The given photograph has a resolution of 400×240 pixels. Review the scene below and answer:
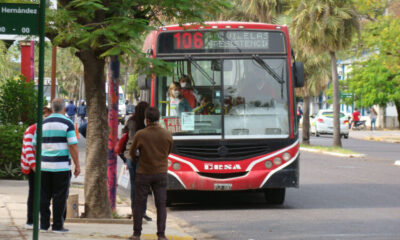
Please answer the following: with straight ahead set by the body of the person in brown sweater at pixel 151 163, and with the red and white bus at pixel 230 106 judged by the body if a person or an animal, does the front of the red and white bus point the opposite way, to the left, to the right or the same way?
the opposite way

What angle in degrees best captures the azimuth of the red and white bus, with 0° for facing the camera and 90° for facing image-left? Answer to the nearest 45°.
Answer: approximately 0°

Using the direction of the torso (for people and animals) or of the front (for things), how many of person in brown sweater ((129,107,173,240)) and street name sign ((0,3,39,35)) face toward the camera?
1

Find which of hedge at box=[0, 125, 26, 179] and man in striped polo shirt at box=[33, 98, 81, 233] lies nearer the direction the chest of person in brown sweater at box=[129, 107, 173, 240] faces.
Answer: the hedge

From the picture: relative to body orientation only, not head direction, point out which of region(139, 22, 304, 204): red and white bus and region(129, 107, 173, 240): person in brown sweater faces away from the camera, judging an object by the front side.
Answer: the person in brown sweater

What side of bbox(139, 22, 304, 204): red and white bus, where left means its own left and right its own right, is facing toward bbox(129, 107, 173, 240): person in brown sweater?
front

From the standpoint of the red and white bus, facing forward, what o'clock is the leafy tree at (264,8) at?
The leafy tree is roughly at 6 o'clock from the red and white bus.

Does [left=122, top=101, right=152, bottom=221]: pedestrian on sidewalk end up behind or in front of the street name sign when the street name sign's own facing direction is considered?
behind

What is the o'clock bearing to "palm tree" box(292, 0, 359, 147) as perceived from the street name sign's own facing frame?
The palm tree is roughly at 7 o'clock from the street name sign.

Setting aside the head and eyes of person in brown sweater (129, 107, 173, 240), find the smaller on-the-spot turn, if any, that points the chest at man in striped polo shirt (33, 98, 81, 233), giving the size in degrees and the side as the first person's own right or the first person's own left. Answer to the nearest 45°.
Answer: approximately 90° to the first person's own left

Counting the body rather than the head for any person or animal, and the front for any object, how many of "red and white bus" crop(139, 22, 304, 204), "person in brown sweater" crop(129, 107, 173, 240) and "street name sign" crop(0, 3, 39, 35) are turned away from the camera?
1

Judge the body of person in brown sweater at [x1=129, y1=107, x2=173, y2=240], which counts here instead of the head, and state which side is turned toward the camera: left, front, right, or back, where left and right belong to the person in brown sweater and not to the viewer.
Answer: back

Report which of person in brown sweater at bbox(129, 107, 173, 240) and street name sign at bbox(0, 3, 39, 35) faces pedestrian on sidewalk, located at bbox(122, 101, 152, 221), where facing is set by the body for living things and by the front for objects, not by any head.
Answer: the person in brown sweater

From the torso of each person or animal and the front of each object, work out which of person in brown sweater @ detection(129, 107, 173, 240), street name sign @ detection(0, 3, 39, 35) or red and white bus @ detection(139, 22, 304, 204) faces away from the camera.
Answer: the person in brown sweater

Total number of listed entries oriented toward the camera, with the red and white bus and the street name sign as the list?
2
